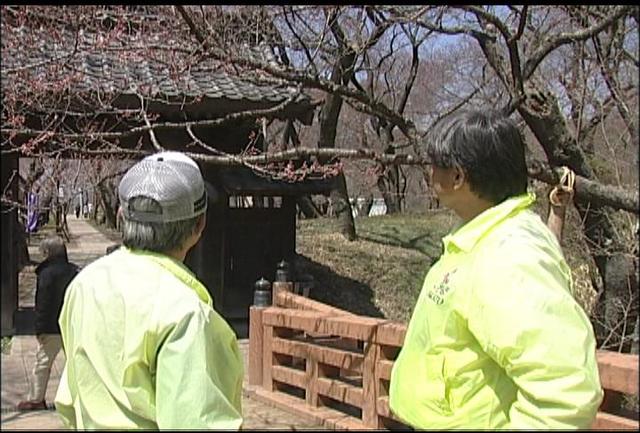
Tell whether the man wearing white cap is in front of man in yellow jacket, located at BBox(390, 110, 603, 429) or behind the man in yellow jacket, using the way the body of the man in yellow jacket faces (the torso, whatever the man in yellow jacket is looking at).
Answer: in front

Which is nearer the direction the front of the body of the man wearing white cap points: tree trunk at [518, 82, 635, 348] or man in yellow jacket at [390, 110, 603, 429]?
the tree trunk

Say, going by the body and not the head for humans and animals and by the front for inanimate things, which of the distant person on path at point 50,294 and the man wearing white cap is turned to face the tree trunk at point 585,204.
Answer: the man wearing white cap

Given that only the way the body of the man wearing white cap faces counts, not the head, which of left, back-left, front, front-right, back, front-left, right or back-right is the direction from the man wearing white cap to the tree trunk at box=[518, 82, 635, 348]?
front

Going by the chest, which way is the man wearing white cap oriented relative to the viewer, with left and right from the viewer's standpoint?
facing away from the viewer and to the right of the viewer
